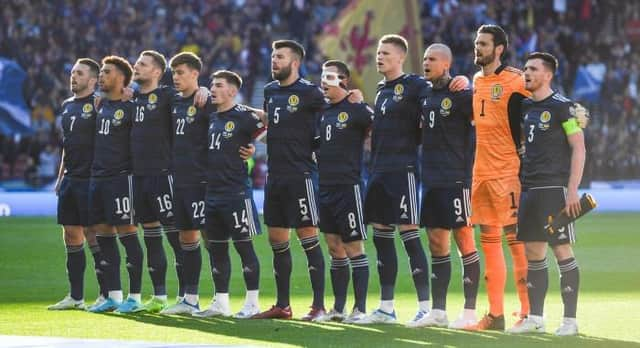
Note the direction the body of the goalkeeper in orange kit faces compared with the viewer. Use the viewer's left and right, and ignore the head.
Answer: facing the viewer and to the left of the viewer
